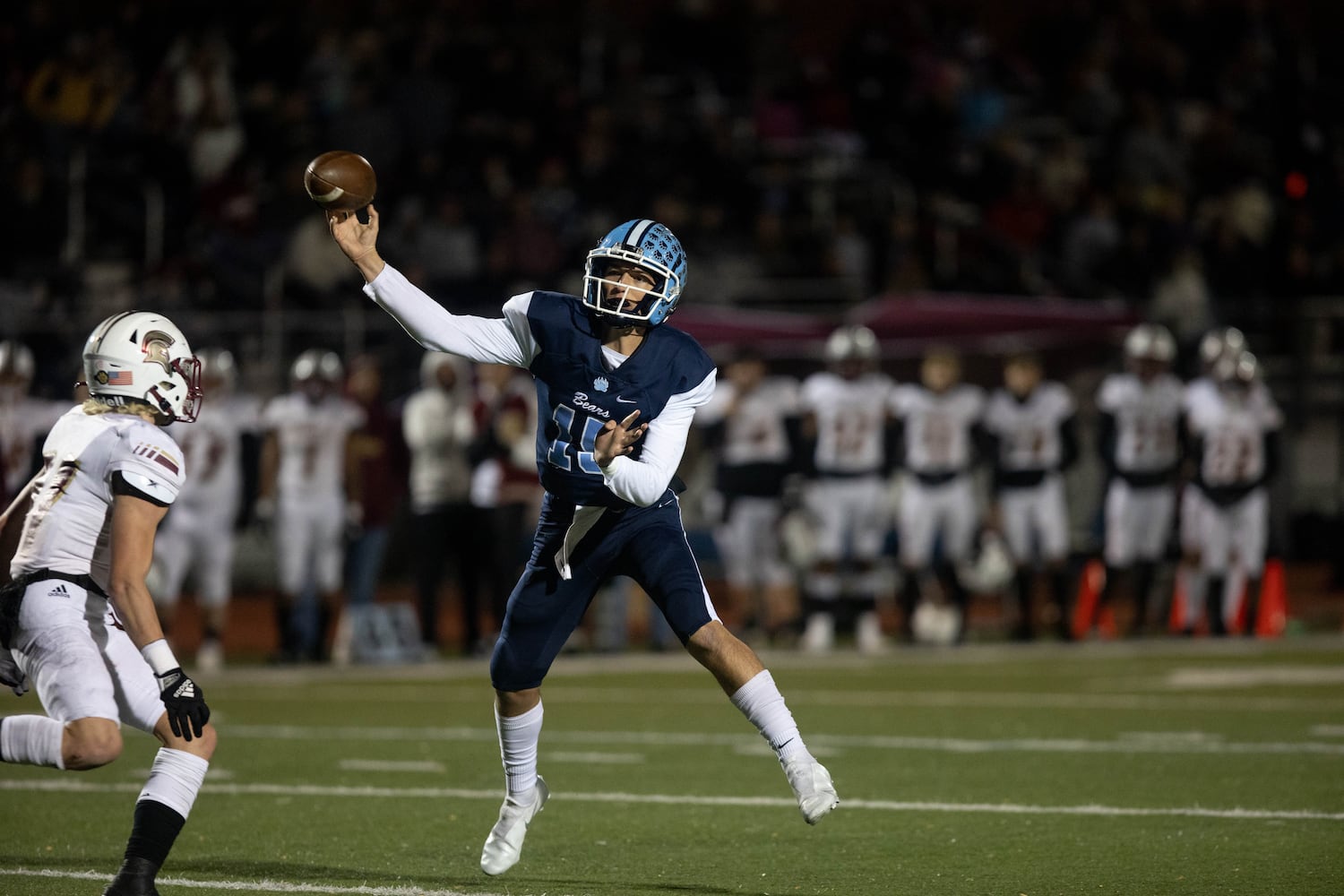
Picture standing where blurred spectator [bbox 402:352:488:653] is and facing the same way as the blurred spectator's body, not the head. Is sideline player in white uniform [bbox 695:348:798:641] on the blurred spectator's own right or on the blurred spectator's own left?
on the blurred spectator's own left

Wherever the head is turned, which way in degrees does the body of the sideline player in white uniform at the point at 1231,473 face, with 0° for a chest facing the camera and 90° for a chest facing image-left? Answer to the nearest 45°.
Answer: approximately 0°

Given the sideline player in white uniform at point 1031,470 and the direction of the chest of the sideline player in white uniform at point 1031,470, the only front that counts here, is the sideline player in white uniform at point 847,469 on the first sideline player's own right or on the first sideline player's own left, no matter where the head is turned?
on the first sideline player's own right

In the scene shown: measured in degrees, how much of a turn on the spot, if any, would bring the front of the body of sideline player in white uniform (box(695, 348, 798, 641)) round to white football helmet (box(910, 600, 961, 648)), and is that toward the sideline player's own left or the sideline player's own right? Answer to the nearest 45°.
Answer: approximately 90° to the sideline player's own left

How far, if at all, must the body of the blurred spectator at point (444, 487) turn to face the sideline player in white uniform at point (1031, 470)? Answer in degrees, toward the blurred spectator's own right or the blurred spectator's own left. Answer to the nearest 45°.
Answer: approximately 90° to the blurred spectator's own left

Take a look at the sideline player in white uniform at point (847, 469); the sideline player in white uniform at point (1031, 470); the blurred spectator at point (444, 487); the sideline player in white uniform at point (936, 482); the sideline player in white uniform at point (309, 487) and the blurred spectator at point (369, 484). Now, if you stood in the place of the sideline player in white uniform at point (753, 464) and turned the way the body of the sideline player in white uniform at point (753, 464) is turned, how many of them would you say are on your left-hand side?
3
